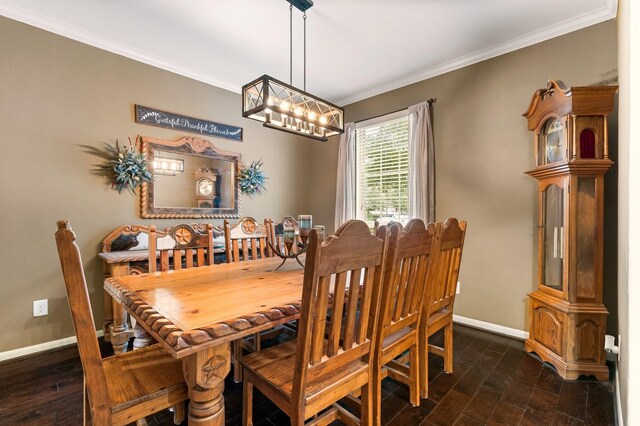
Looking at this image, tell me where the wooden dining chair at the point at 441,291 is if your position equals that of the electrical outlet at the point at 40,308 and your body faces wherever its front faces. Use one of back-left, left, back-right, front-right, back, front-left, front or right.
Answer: front-left

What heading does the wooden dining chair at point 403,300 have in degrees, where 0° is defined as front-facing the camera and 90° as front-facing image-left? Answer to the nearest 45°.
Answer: approximately 135°

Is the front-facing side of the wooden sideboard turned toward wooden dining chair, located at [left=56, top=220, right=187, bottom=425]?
yes

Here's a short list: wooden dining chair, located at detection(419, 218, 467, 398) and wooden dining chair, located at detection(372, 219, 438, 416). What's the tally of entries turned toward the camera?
0

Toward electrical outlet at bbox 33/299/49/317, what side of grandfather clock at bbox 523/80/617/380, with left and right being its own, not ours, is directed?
front

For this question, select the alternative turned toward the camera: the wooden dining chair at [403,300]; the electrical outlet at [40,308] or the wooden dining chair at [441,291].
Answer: the electrical outlet

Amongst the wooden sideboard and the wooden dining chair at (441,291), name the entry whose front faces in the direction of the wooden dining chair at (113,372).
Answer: the wooden sideboard

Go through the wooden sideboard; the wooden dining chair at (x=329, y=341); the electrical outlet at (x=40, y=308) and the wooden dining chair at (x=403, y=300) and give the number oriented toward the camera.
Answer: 2

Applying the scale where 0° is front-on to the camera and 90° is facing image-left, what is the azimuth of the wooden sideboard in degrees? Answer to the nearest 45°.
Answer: approximately 0°
